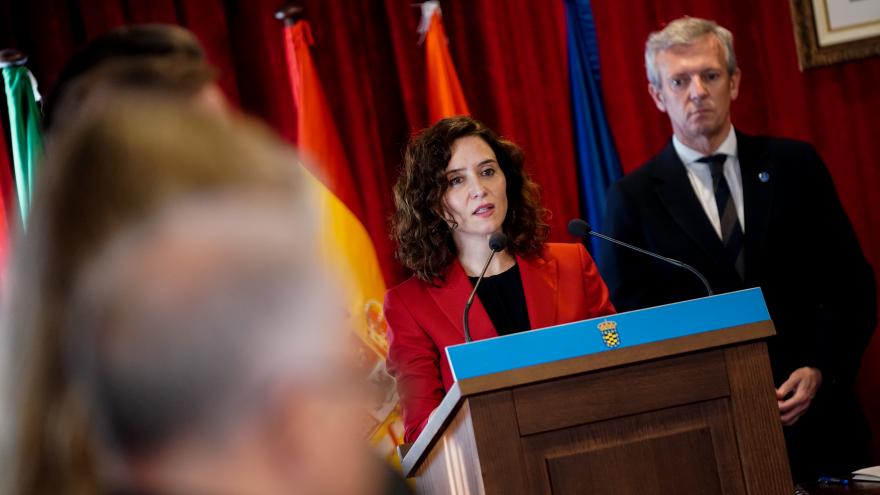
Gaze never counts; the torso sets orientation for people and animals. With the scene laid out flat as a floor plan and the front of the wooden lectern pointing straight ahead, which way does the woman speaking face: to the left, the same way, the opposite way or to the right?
the same way

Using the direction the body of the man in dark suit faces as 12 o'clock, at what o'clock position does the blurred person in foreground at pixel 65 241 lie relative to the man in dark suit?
The blurred person in foreground is roughly at 12 o'clock from the man in dark suit.

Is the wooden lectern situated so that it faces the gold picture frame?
no

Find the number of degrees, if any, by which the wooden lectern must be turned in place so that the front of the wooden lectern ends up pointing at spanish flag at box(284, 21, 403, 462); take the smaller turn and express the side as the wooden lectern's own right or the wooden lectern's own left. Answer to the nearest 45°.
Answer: approximately 135° to the wooden lectern's own right

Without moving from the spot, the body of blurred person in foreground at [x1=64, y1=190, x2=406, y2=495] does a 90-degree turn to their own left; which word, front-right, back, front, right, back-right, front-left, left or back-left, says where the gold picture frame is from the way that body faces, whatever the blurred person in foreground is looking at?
right

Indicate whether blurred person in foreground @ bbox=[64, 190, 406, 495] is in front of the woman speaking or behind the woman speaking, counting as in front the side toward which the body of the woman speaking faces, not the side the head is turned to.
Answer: in front

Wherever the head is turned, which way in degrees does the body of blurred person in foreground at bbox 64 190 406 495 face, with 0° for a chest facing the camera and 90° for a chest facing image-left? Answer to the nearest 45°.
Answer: approximately 225°

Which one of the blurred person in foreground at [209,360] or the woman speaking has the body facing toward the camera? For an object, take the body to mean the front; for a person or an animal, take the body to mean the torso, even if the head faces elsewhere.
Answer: the woman speaking

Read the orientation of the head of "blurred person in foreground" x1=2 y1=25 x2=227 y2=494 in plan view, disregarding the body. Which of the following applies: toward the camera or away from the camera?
away from the camera

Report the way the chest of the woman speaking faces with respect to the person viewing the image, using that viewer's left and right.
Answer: facing the viewer

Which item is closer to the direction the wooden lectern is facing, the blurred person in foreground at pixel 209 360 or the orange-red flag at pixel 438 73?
the blurred person in foreground

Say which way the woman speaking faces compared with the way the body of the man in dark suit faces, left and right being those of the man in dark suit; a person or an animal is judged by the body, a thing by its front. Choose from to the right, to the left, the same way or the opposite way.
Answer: the same way

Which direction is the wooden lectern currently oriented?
toward the camera

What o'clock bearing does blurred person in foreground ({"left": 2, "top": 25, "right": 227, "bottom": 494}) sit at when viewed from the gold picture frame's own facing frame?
The blurred person in foreground is roughly at 12 o'clock from the gold picture frame.

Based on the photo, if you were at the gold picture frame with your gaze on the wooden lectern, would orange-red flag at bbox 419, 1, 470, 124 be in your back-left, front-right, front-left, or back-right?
front-right

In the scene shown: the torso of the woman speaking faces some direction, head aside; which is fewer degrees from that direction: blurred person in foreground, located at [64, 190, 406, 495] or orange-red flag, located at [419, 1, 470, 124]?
the blurred person in foreground
